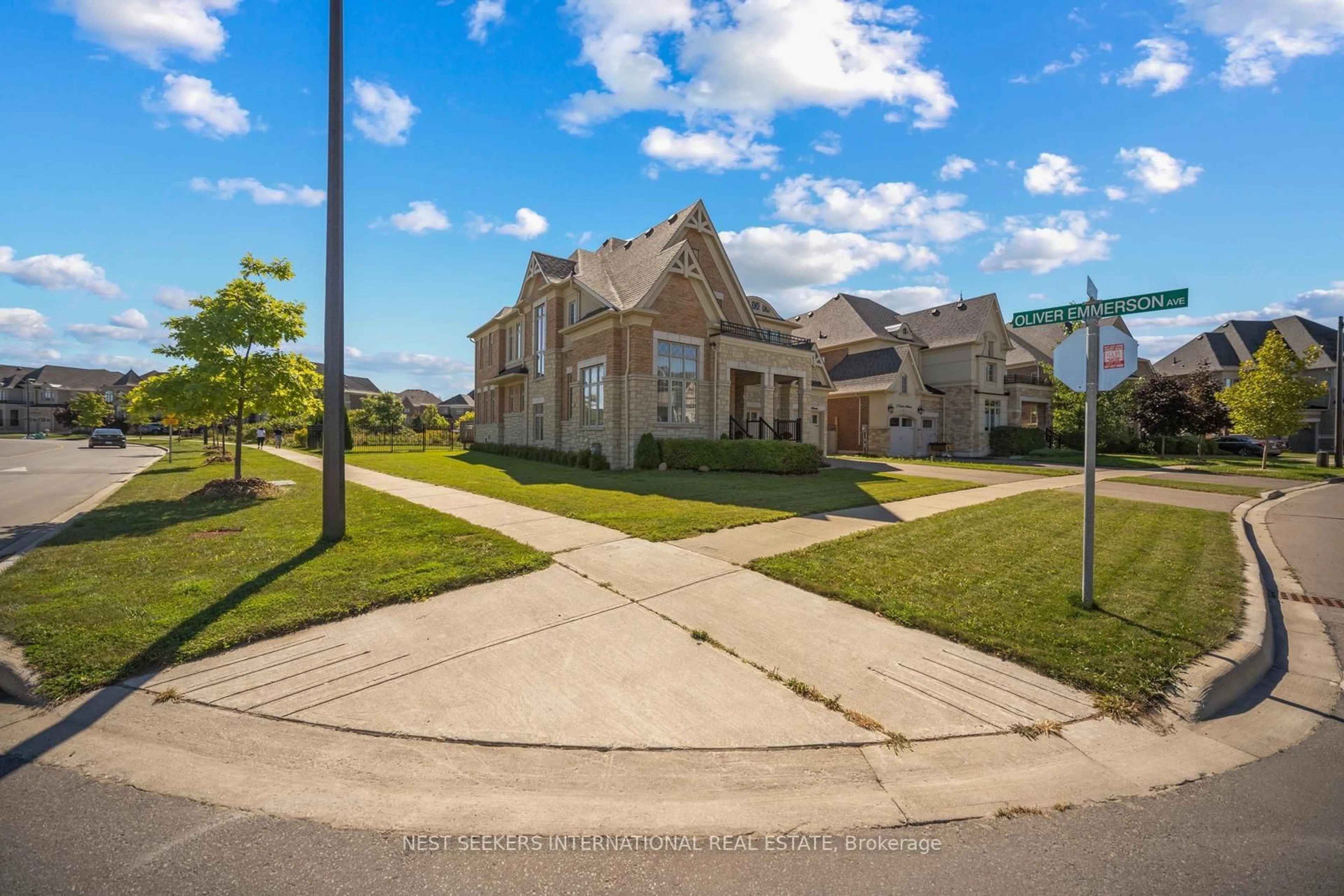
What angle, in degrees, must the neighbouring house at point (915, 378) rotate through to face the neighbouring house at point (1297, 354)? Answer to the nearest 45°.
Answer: approximately 90° to its left

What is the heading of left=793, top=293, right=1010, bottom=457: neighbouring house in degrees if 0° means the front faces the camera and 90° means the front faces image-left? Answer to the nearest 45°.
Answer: approximately 315°

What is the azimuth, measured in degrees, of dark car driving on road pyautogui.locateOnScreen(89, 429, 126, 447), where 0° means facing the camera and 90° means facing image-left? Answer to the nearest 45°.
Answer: approximately 180°

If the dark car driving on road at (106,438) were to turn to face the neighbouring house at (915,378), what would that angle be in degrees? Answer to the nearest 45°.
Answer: approximately 45° to its left

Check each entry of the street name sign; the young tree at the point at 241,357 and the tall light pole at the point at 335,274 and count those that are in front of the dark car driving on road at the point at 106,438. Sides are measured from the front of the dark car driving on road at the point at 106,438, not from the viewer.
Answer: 3

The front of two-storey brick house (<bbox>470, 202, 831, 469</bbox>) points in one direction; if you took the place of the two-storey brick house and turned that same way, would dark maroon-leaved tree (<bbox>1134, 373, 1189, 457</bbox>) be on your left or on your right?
on your left
